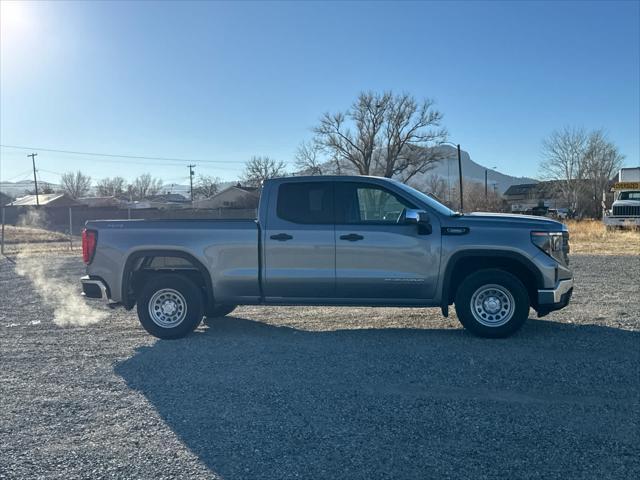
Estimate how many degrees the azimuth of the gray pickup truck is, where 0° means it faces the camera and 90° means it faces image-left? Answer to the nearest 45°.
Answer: approximately 270°
